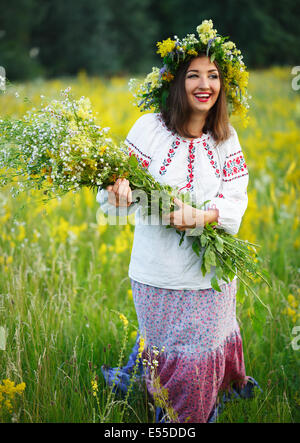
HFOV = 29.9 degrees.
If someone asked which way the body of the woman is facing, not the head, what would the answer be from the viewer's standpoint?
toward the camera
